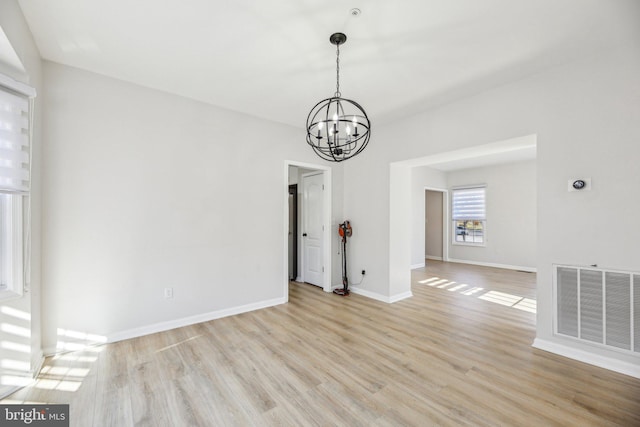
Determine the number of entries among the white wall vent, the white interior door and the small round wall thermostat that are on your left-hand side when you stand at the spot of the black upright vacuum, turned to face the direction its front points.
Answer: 2

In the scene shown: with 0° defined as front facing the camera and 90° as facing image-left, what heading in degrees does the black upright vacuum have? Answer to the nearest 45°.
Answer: approximately 45°

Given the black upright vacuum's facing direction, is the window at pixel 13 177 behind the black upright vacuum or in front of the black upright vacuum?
in front

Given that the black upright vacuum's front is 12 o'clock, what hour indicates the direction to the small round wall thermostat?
The small round wall thermostat is roughly at 9 o'clock from the black upright vacuum.

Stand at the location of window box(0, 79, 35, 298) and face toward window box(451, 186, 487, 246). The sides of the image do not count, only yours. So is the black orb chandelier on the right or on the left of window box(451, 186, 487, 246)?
right

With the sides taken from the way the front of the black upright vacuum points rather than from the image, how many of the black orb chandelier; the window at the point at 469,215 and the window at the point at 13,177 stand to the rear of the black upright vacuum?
1

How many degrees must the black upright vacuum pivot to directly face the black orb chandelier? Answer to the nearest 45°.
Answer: approximately 45° to its left

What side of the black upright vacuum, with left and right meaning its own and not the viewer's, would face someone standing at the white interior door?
right

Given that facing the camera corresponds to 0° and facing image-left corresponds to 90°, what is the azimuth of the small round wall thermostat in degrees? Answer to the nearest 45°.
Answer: approximately 0°

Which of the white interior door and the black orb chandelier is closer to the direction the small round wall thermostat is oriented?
the black orb chandelier
